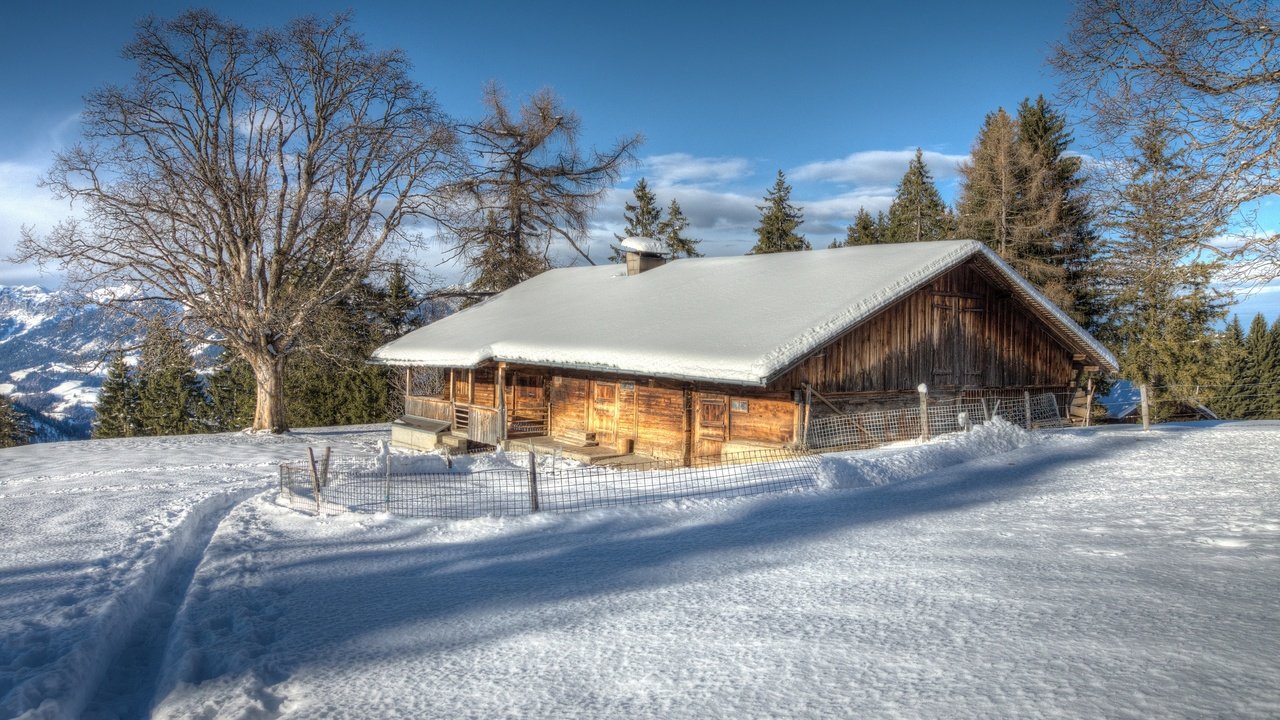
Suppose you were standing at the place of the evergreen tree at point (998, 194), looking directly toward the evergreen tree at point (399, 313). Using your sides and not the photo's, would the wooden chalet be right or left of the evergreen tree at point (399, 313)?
left

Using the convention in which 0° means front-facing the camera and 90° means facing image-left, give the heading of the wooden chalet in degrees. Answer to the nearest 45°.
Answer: approximately 45°

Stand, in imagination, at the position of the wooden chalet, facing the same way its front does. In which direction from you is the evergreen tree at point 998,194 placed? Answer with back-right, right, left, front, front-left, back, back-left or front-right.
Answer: back

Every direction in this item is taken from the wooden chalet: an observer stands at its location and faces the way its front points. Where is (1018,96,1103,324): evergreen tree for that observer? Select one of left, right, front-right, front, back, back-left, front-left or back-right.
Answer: back

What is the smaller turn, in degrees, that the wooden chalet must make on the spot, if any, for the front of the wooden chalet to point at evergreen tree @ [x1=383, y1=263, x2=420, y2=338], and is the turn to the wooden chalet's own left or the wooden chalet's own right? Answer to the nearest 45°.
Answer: approximately 90° to the wooden chalet's own right
